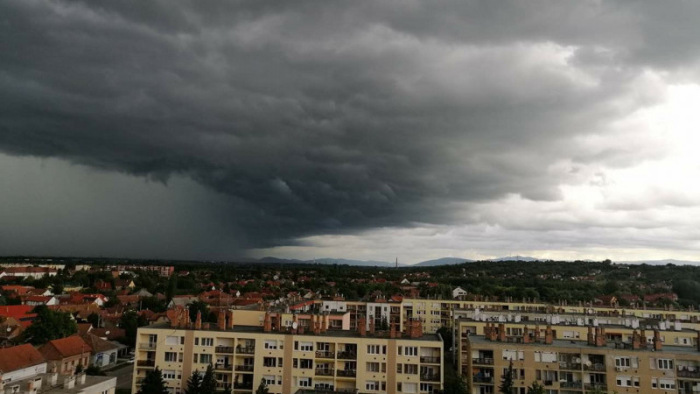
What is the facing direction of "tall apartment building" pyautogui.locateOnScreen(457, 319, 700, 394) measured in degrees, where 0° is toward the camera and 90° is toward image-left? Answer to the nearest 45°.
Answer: approximately 0°

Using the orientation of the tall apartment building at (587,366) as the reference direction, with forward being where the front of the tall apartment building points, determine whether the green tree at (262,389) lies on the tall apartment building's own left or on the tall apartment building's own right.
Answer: on the tall apartment building's own right

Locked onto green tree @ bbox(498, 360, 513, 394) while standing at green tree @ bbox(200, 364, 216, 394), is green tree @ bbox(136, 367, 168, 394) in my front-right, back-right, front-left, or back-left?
back-left

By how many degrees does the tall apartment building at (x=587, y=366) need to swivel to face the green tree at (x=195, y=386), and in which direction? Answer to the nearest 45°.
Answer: approximately 45° to its right

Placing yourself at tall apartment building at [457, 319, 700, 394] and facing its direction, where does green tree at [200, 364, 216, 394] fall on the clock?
The green tree is roughly at 2 o'clock from the tall apartment building.
